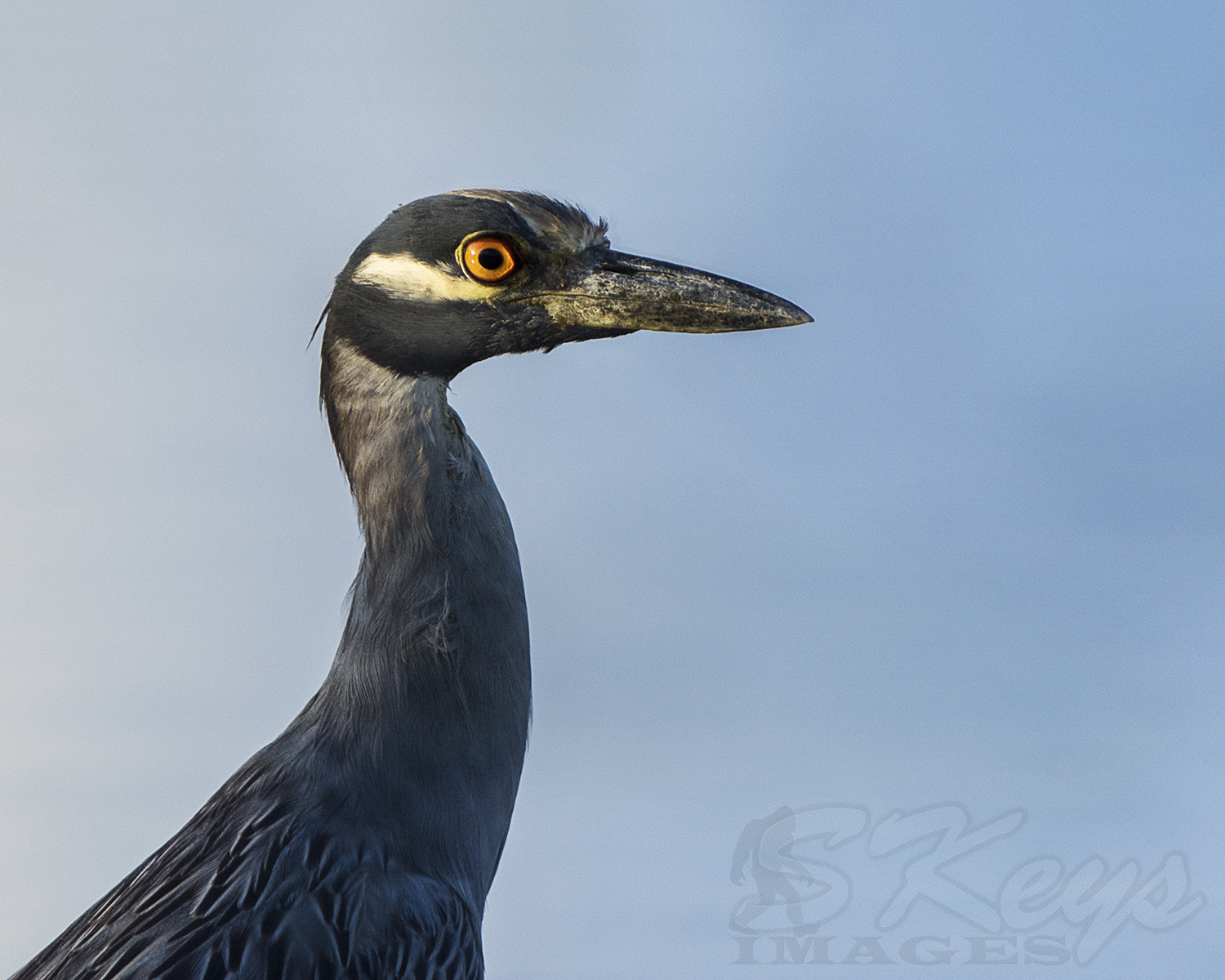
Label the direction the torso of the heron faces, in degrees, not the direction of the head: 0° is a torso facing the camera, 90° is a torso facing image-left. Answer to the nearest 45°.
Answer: approximately 270°
